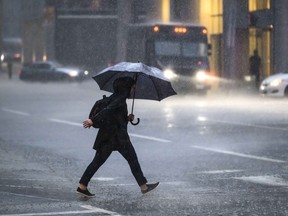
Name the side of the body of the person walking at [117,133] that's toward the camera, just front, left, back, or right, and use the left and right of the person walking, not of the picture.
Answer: right

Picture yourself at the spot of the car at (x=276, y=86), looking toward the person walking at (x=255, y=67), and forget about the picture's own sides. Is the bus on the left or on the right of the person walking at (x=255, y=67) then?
left

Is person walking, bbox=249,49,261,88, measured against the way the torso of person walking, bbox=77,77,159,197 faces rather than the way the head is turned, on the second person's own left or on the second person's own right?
on the second person's own left

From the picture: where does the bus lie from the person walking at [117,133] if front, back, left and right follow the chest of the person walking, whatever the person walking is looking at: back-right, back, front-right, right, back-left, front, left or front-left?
left

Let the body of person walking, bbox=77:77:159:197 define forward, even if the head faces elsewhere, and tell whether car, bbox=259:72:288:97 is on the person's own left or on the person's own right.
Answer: on the person's own left
